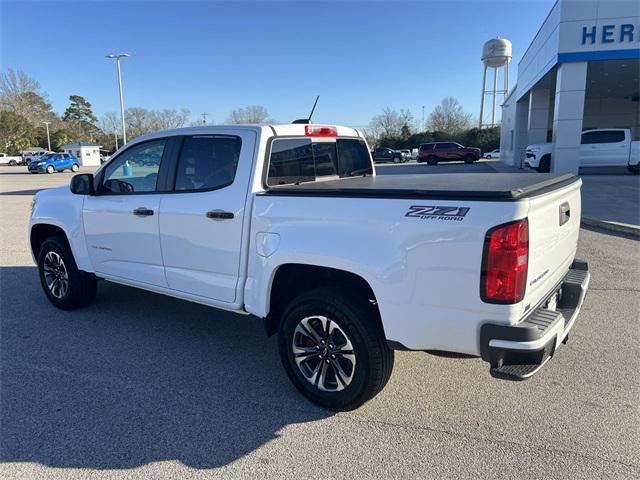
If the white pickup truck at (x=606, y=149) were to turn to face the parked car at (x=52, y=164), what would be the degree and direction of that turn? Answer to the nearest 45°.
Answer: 0° — it already faces it

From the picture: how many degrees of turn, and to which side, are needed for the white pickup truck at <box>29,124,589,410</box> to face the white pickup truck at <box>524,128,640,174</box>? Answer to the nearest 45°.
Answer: approximately 90° to its right

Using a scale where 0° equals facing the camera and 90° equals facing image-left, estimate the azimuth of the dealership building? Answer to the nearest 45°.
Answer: approximately 0°

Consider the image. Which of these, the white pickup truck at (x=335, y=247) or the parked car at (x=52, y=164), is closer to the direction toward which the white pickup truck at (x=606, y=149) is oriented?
the parked car

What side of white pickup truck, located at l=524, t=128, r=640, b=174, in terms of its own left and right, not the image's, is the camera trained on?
left

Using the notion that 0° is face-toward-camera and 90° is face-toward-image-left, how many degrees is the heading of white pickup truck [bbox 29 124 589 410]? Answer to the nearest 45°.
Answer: approximately 135°

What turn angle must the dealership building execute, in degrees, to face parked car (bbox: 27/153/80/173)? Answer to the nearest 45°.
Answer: approximately 90° to its right

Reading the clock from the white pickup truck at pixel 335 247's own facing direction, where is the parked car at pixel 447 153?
The parked car is roughly at 2 o'clock from the white pickup truck.
